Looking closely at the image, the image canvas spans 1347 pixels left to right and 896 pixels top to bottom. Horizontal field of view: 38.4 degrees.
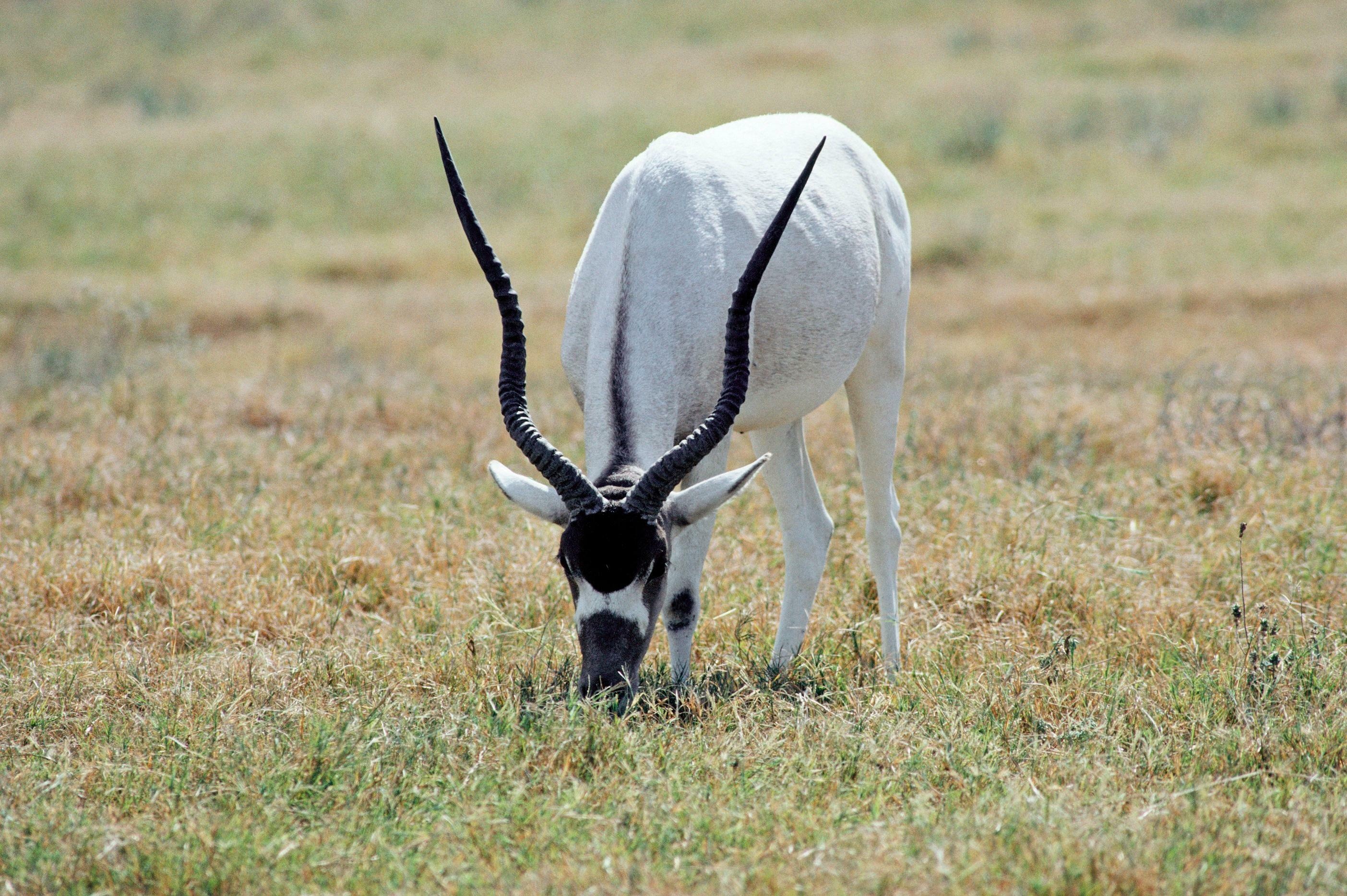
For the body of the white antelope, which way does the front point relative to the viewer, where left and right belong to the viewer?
facing the viewer and to the left of the viewer
